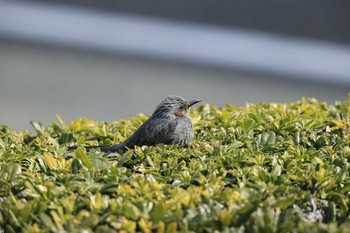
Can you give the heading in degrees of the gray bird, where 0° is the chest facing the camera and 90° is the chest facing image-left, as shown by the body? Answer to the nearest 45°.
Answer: approximately 270°
